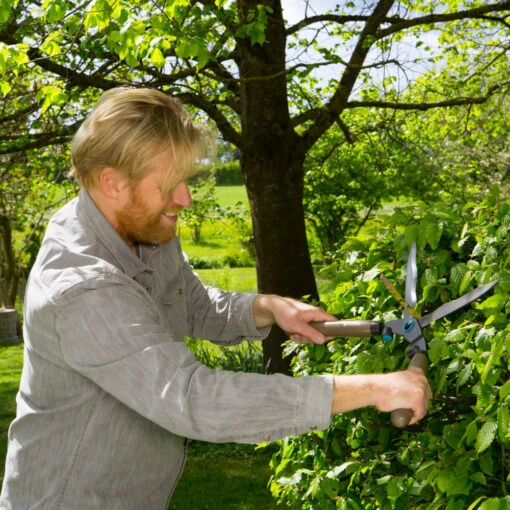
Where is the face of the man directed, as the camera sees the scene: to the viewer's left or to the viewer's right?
to the viewer's right

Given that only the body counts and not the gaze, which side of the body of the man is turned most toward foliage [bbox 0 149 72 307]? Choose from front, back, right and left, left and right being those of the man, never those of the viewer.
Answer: left

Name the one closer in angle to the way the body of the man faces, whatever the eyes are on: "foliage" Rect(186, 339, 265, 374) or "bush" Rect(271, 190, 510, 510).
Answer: the bush

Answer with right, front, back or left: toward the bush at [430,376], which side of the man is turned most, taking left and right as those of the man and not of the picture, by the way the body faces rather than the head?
front

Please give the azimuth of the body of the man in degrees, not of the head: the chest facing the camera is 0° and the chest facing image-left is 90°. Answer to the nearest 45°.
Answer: approximately 270°

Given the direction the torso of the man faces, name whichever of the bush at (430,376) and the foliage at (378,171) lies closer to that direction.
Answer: the bush

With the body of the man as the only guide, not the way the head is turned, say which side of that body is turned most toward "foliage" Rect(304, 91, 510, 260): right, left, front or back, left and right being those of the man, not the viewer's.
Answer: left
